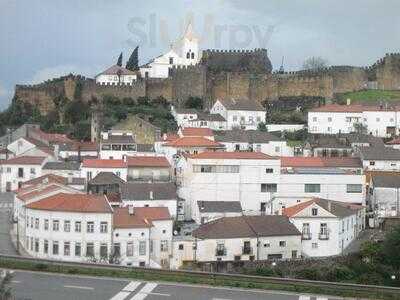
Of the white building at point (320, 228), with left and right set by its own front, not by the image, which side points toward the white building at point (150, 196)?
right

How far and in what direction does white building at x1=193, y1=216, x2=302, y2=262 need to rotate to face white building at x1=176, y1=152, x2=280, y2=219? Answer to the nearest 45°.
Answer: approximately 180°

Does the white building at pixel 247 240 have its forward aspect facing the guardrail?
yes

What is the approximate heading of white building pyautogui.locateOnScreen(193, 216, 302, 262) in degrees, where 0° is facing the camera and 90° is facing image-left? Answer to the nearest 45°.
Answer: approximately 0°

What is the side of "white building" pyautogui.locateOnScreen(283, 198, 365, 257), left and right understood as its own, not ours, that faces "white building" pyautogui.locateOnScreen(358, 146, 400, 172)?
back

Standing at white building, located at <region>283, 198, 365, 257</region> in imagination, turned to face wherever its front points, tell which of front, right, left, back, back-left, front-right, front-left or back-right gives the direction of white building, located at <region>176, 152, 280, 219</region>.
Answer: back-right

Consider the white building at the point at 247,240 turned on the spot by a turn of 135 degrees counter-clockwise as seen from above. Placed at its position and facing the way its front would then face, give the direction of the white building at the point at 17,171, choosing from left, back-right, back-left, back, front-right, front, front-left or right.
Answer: left

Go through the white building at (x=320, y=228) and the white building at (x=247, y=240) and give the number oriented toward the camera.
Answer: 2

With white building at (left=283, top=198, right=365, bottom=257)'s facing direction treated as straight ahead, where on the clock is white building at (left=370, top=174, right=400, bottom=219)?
white building at (left=370, top=174, right=400, bottom=219) is roughly at 7 o'clock from white building at (left=283, top=198, right=365, bottom=257).

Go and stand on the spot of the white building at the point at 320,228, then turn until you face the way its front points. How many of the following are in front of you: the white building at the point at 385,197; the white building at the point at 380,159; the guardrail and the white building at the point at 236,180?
1
